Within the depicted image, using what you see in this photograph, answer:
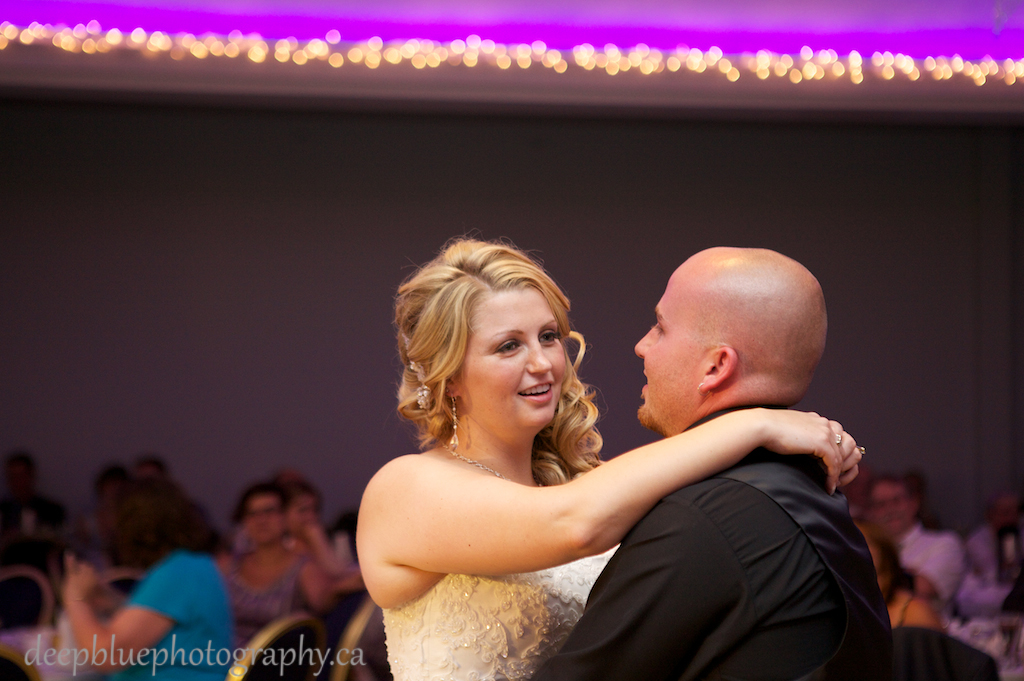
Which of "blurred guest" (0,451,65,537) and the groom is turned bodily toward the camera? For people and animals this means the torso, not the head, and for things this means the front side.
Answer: the blurred guest

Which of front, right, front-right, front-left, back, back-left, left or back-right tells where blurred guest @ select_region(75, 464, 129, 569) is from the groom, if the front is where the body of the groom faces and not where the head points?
front

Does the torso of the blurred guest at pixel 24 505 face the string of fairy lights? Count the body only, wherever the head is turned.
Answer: no

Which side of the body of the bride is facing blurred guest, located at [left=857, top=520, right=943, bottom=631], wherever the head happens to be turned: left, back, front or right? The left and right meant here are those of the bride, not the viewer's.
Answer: left

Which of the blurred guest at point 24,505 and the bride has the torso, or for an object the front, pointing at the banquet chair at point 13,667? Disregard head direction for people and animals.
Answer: the blurred guest

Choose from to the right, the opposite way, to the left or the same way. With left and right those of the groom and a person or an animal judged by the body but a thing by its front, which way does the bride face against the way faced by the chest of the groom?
the opposite way

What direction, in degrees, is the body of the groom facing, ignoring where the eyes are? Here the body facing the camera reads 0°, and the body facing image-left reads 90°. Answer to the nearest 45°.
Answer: approximately 135°

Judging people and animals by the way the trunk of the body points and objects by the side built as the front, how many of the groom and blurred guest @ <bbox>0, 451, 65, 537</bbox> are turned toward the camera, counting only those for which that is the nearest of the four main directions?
1

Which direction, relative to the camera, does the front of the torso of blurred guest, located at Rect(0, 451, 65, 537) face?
toward the camera

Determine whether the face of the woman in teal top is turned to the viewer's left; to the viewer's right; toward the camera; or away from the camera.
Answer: away from the camera

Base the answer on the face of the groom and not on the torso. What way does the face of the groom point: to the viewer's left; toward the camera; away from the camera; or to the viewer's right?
to the viewer's left

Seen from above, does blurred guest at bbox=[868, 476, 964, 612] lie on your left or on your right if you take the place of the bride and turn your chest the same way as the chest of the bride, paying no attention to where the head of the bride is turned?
on your left

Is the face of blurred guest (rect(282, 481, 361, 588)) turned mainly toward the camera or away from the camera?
toward the camera

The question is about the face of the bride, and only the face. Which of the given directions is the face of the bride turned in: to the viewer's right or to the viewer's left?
to the viewer's right

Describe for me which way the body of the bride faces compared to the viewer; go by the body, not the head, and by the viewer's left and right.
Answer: facing the viewer and to the right of the viewer
